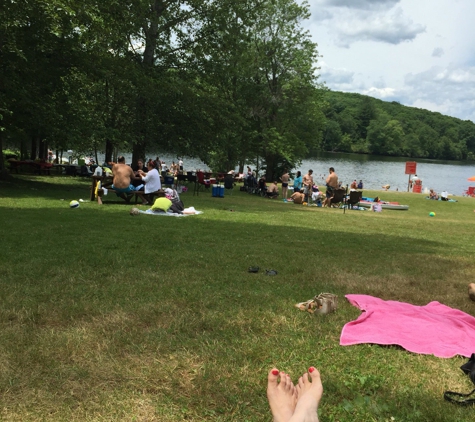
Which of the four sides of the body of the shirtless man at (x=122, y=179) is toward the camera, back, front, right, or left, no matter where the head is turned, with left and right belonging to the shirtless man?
back
